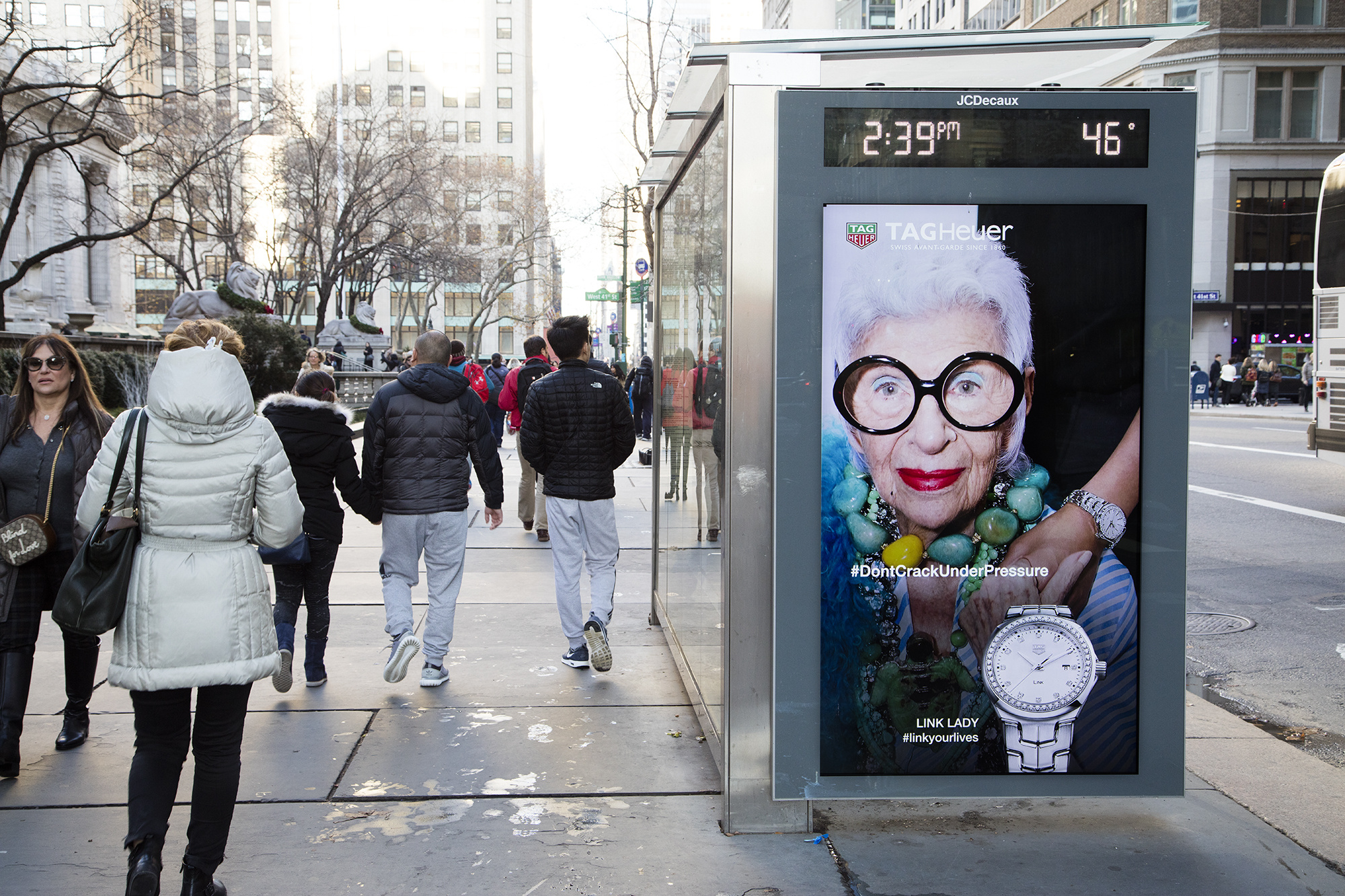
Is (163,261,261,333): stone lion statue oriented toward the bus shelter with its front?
no

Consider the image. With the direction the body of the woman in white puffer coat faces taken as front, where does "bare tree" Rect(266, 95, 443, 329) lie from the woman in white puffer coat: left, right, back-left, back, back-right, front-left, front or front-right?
front

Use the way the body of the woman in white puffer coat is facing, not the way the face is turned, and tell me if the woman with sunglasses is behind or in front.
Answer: in front

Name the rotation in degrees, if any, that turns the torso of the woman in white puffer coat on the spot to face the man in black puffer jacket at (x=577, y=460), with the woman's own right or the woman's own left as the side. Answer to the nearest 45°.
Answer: approximately 45° to the woman's own right

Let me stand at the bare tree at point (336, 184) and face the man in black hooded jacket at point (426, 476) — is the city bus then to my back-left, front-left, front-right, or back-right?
front-left

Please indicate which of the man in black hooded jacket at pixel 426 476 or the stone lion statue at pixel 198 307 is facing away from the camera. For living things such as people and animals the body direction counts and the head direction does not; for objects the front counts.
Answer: the man in black hooded jacket

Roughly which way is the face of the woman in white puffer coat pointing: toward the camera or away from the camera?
away from the camera

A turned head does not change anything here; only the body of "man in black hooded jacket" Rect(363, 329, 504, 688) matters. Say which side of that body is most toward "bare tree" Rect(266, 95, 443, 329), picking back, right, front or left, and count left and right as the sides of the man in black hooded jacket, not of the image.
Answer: front

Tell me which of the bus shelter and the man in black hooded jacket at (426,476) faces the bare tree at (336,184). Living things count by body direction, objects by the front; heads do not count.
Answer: the man in black hooded jacket

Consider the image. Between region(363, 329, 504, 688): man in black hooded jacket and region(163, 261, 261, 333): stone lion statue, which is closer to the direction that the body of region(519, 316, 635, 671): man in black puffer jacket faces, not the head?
the stone lion statue

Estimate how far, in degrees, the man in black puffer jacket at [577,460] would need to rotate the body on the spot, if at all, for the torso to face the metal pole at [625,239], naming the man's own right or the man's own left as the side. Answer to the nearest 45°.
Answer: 0° — they already face it

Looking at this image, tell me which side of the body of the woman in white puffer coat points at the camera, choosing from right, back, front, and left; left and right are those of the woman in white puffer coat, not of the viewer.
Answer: back

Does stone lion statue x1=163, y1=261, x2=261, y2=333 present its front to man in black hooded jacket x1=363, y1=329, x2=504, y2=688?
no

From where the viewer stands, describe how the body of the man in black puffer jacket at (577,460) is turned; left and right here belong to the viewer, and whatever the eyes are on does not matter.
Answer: facing away from the viewer

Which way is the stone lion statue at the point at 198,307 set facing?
to the viewer's right

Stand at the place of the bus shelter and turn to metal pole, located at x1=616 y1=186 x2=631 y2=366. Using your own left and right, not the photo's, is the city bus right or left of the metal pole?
right

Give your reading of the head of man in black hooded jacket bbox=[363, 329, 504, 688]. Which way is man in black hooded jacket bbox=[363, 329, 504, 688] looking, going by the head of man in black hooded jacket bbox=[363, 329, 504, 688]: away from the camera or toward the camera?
away from the camera

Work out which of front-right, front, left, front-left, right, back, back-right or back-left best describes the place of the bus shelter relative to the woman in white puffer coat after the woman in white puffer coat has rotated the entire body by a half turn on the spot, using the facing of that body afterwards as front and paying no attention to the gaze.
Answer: left

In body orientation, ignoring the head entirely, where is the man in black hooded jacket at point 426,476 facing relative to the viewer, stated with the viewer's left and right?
facing away from the viewer

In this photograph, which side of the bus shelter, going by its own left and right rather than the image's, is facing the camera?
right
